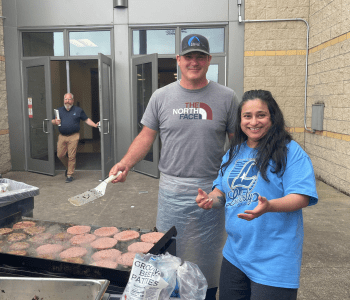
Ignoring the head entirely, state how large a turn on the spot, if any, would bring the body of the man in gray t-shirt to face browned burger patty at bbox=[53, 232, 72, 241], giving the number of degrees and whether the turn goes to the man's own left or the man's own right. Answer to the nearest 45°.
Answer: approximately 90° to the man's own right

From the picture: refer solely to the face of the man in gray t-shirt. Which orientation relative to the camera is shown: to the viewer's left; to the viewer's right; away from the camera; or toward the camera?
toward the camera

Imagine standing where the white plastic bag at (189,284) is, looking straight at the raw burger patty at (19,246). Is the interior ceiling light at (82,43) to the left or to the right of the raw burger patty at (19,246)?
right

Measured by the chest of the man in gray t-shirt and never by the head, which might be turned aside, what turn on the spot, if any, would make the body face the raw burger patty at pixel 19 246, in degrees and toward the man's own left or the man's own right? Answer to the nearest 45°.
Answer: approximately 90° to the man's own right

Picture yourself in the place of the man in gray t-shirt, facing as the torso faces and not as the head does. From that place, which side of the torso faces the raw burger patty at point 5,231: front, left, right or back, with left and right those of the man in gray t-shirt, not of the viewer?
right

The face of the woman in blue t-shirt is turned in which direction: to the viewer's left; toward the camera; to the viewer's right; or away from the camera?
toward the camera

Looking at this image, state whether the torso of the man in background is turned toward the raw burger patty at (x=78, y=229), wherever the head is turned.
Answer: yes

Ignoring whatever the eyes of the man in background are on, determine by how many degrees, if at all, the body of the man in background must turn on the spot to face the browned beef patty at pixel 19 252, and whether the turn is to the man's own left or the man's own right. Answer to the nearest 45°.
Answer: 0° — they already face it

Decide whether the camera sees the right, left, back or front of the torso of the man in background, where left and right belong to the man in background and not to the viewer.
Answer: front

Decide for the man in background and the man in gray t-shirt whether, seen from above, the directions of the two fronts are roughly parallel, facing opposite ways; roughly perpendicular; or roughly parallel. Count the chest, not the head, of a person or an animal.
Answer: roughly parallel

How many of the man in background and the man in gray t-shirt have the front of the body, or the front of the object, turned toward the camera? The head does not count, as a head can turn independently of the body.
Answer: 2

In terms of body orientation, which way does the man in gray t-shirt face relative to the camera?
toward the camera

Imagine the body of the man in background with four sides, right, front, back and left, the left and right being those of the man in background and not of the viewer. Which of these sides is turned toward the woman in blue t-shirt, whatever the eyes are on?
front

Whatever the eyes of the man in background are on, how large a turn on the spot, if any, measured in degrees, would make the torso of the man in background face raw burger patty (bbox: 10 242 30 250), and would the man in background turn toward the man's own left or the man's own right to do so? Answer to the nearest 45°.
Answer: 0° — they already face it

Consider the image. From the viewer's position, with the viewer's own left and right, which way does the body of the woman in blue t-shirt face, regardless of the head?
facing the viewer and to the left of the viewer

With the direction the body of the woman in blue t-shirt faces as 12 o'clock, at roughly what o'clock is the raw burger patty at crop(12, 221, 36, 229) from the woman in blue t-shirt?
The raw burger patty is roughly at 2 o'clock from the woman in blue t-shirt.

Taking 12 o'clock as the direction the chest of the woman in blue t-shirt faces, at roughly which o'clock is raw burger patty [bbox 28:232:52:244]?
The raw burger patty is roughly at 2 o'clock from the woman in blue t-shirt.

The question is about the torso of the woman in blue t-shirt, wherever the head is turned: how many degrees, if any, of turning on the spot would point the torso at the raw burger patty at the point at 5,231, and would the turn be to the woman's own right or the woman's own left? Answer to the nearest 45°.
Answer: approximately 45° to the woman's own right

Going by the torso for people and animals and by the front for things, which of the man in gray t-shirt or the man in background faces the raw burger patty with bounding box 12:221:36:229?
the man in background
